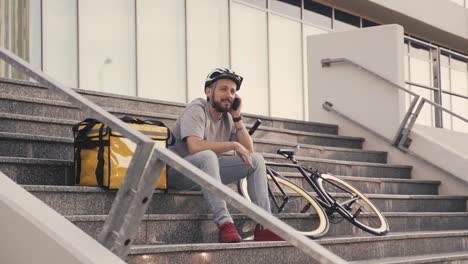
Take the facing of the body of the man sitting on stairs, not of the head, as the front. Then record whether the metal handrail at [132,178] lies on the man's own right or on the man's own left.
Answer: on the man's own right

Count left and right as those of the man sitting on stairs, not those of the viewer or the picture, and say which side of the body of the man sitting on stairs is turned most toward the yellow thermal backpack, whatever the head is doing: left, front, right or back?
right

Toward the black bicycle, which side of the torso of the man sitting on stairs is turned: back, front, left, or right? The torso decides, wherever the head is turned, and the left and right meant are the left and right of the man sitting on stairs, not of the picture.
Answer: left

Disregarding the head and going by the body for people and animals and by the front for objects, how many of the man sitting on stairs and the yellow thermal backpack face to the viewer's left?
0
